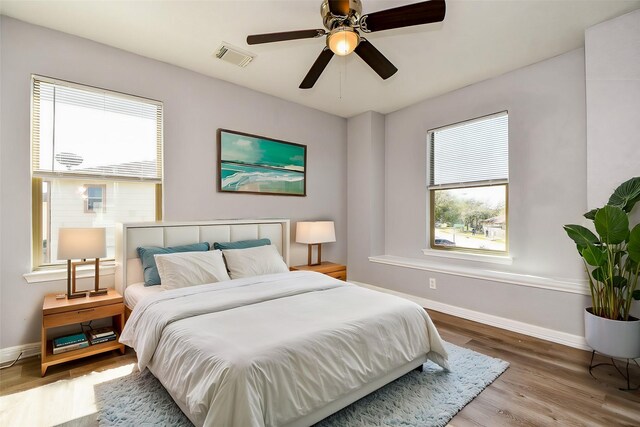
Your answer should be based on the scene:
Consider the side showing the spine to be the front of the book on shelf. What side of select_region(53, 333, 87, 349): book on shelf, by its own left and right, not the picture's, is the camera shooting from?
front

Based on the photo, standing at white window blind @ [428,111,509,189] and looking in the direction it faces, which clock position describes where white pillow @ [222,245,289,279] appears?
The white pillow is roughly at 12 o'clock from the white window blind.

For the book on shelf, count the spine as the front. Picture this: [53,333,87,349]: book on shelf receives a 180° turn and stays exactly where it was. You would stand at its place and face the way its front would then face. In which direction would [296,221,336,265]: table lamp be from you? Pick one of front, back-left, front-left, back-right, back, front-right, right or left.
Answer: right

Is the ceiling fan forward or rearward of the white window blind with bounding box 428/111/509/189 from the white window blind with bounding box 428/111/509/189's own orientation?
forward

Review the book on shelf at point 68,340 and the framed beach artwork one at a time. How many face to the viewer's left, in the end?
0

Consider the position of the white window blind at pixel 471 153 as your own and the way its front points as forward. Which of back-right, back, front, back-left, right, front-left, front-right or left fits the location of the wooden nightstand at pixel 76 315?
front

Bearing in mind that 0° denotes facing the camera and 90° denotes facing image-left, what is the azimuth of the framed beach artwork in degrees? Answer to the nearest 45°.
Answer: approximately 315°

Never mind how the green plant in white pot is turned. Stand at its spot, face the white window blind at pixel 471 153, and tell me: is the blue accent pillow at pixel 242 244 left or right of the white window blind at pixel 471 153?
left

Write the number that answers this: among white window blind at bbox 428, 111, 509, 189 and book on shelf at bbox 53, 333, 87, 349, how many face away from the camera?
0

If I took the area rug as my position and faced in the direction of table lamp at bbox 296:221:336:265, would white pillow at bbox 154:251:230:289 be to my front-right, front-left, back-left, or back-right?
front-left

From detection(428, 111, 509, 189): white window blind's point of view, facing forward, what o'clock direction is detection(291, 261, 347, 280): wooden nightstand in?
The wooden nightstand is roughly at 1 o'clock from the white window blind.

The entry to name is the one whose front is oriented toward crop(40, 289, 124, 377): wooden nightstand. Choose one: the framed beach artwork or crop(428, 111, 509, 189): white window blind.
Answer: the white window blind

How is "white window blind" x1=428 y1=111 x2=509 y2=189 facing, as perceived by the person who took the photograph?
facing the viewer and to the left of the viewer
